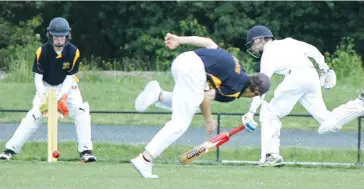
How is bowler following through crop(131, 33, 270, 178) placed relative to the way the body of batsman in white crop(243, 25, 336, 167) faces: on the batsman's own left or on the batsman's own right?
on the batsman's own left

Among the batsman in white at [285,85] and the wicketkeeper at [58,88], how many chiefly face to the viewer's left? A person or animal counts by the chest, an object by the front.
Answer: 1

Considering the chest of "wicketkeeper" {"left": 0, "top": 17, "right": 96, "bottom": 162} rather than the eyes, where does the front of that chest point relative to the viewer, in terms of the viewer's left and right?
facing the viewer

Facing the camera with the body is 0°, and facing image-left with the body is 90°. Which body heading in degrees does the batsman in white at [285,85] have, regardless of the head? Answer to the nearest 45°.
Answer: approximately 90°

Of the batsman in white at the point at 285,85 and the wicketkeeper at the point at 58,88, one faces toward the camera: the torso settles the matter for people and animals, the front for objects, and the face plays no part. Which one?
the wicketkeeper

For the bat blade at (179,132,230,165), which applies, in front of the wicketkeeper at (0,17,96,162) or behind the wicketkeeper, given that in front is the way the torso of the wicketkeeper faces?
in front

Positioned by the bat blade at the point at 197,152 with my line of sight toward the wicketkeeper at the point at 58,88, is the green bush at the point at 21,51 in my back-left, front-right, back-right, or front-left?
front-right

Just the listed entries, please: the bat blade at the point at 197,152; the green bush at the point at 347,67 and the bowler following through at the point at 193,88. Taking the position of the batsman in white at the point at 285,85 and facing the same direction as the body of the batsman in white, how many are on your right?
1

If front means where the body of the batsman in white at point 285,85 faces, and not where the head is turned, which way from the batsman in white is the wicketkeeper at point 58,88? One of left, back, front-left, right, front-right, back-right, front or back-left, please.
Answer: front

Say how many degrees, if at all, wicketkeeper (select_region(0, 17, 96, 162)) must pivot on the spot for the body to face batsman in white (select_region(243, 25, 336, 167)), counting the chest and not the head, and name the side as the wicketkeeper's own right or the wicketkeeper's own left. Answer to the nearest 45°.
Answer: approximately 90° to the wicketkeeper's own left

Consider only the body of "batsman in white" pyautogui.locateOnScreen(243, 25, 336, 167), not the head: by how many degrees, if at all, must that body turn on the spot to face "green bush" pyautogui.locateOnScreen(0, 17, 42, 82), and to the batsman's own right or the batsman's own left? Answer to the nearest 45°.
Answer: approximately 45° to the batsman's own right

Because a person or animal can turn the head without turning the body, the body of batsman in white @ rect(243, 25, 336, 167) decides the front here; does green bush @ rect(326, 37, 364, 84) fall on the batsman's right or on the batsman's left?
on the batsman's right

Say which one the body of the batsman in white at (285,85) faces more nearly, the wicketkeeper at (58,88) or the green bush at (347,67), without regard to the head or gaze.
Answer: the wicketkeeper

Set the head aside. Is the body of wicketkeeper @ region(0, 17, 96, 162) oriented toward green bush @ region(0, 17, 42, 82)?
no
